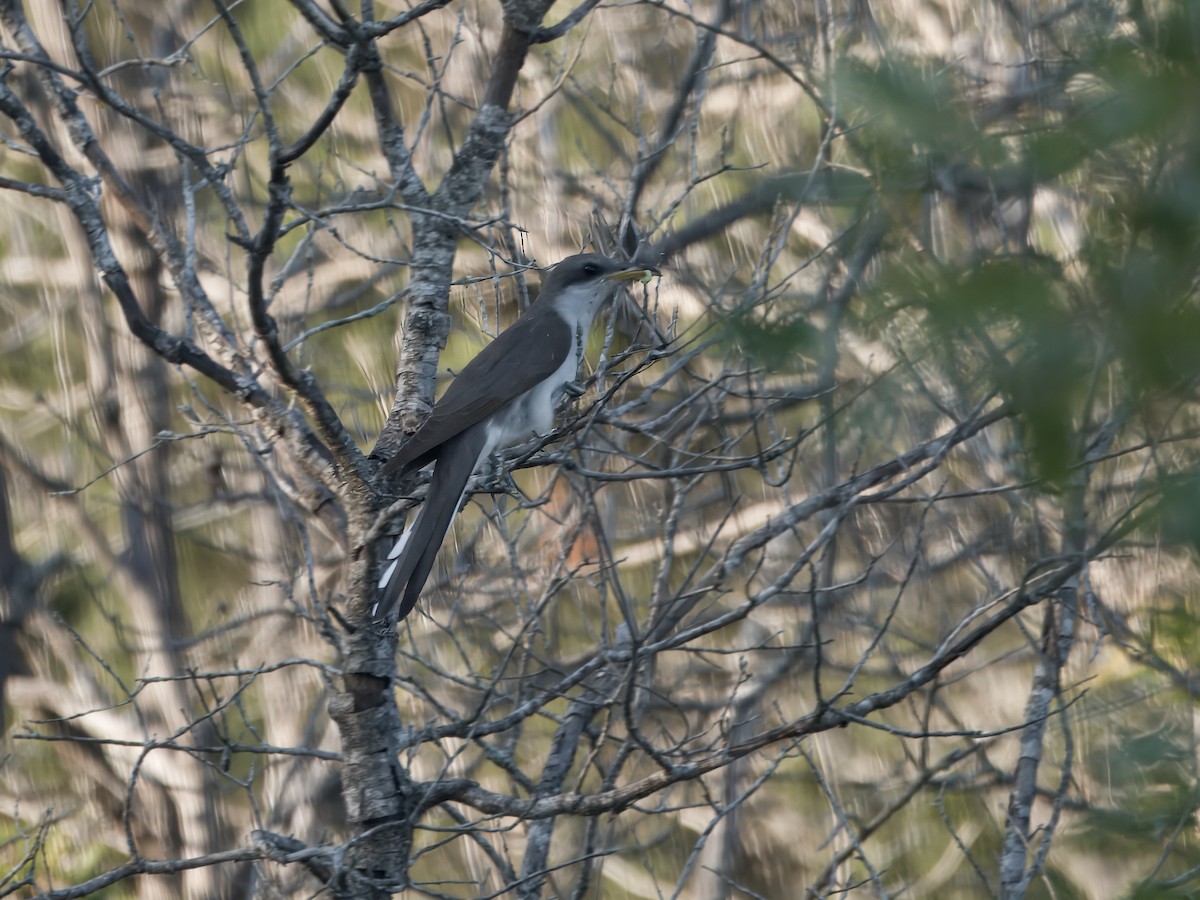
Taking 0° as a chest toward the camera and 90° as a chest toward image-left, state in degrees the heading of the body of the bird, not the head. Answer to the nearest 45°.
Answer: approximately 270°
